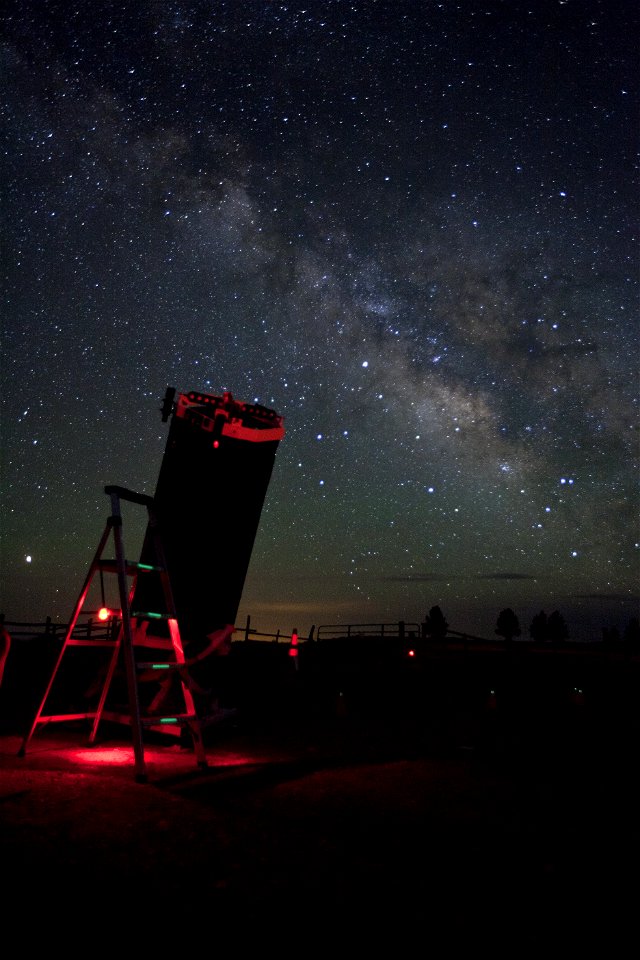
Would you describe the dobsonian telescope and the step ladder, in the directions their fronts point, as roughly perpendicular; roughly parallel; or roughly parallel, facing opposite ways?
roughly parallel

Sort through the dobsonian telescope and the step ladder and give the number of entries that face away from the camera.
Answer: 0
